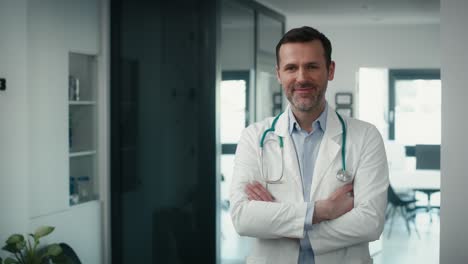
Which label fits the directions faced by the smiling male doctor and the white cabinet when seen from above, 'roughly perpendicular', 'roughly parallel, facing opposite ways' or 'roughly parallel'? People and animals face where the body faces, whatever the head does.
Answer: roughly perpendicular

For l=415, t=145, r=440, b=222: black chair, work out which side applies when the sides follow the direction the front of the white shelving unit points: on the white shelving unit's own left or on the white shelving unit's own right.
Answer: on the white shelving unit's own left

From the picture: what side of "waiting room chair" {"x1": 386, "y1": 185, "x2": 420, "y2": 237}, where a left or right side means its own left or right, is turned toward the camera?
right

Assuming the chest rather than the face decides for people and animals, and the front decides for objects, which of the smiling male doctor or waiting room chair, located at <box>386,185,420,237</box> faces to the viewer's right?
the waiting room chair

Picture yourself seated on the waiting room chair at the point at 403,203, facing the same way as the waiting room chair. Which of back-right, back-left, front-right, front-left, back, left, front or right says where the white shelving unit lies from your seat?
back-right

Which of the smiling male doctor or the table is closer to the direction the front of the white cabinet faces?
the smiling male doctor

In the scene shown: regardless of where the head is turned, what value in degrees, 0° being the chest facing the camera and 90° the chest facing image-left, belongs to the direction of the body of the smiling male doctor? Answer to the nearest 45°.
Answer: approximately 0°
